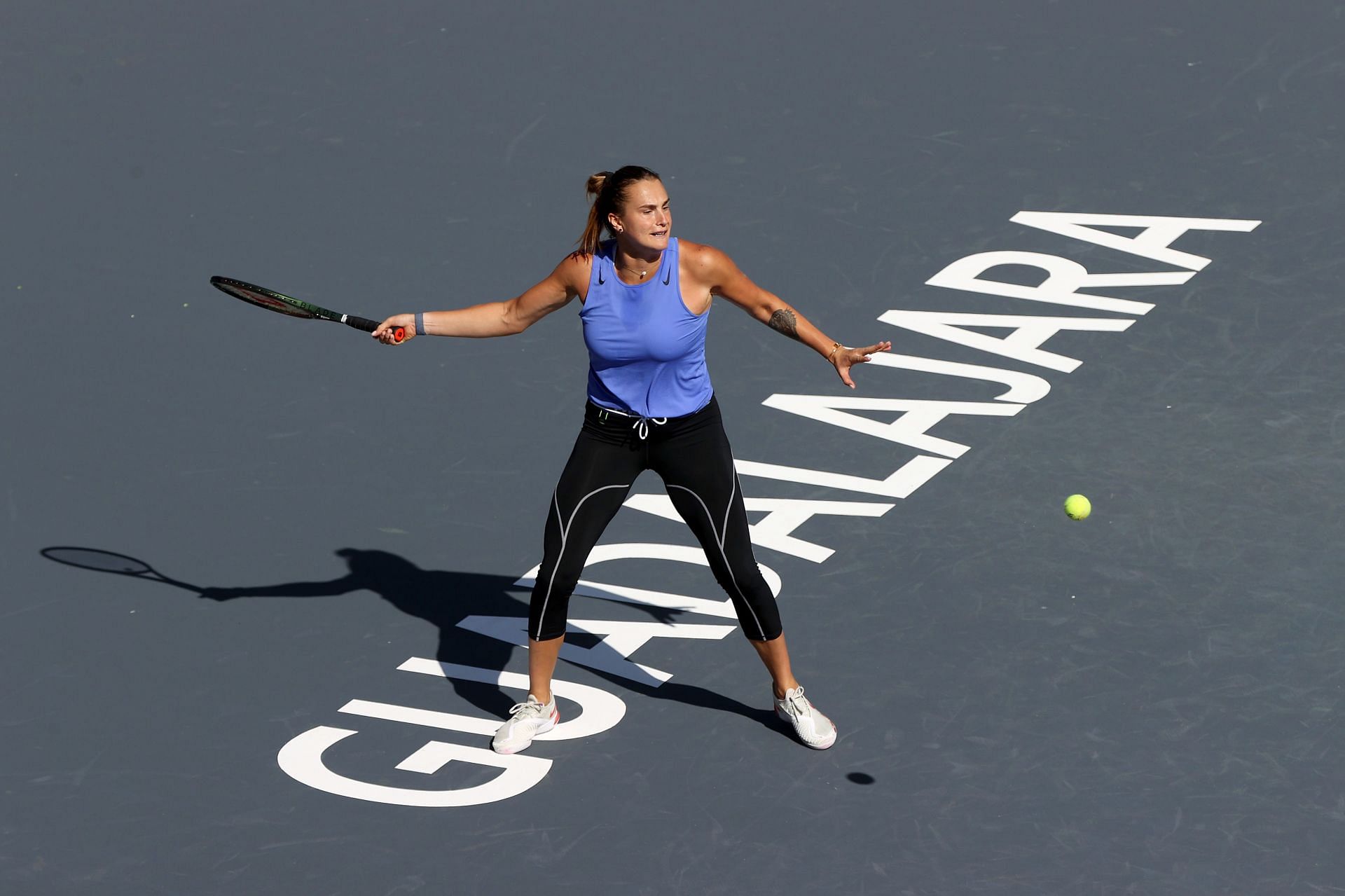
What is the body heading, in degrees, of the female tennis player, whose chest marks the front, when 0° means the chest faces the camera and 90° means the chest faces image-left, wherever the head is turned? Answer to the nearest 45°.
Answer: approximately 0°

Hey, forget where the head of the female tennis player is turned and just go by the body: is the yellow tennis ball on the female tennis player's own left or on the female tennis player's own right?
on the female tennis player's own left
